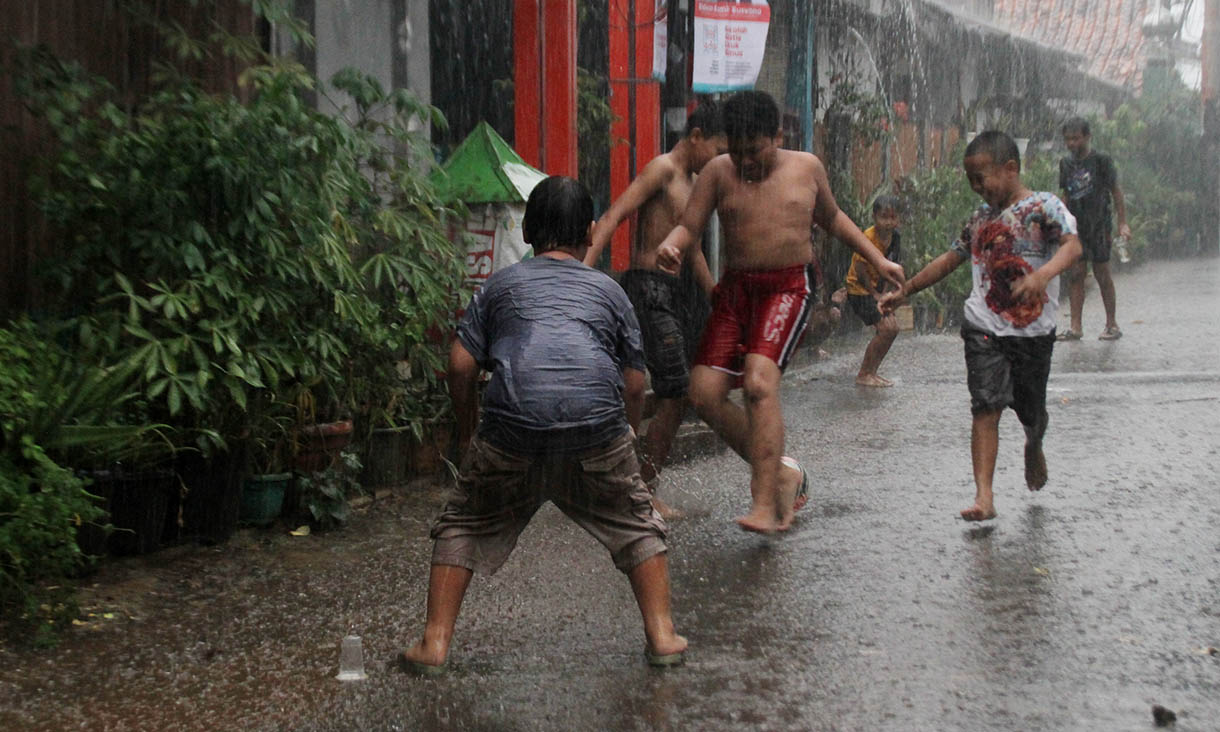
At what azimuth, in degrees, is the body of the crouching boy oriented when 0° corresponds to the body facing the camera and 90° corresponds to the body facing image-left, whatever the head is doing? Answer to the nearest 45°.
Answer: approximately 180°

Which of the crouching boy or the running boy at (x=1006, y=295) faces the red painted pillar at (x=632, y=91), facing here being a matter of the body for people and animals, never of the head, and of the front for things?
the crouching boy

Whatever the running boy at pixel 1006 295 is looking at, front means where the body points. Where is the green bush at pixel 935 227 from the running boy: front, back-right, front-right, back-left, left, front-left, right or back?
back-right

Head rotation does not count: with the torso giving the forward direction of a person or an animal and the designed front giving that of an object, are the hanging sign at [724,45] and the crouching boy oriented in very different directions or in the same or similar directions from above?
very different directions

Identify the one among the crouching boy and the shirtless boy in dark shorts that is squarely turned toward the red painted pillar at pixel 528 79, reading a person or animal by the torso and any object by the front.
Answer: the crouching boy

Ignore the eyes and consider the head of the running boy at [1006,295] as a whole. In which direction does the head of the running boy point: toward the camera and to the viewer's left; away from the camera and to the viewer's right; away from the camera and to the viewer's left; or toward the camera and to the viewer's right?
toward the camera and to the viewer's left

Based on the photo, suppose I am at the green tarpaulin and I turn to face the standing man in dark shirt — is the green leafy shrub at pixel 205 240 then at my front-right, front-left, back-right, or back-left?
back-right

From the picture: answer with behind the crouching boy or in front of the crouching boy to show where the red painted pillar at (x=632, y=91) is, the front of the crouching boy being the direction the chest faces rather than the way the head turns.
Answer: in front

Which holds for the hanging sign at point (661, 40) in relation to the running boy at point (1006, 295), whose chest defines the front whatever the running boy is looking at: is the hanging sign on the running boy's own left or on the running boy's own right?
on the running boy's own right
